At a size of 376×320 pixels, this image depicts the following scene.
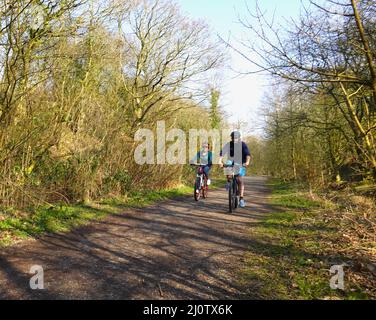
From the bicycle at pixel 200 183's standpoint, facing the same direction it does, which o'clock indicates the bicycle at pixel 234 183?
the bicycle at pixel 234 183 is roughly at 10 o'clock from the bicycle at pixel 200 183.

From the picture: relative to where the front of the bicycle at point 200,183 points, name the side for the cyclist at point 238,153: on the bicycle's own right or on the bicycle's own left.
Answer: on the bicycle's own left

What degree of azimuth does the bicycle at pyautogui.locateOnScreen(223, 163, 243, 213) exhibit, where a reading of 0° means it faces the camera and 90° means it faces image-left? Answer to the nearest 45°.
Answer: approximately 0°

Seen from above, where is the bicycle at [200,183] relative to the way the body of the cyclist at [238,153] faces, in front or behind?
behind
